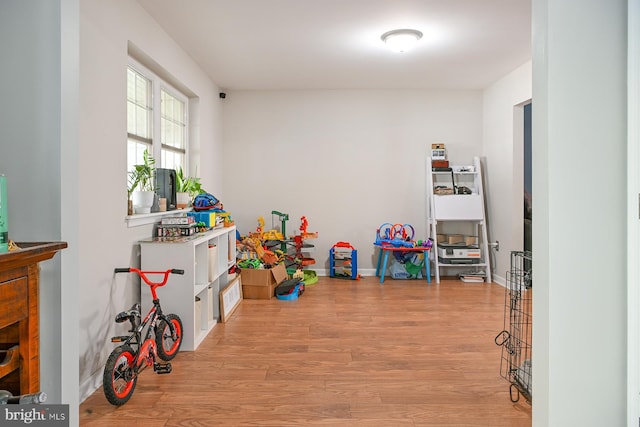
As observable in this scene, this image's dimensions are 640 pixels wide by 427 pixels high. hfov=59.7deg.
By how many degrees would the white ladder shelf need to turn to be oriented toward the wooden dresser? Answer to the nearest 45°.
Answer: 0° — it already faces it

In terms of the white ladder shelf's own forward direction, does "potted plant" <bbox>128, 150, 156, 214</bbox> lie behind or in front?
in front

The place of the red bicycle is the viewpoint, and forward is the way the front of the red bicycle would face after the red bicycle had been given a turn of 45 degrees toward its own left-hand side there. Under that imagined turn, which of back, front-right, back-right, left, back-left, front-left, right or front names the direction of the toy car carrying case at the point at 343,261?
front-right

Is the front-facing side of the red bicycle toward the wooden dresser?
no

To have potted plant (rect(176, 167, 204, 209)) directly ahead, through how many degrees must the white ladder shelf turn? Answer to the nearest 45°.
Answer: approximately 45° to its right

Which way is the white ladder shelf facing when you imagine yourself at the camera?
facing the viewer

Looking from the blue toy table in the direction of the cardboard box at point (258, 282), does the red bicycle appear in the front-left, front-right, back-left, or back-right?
front-left

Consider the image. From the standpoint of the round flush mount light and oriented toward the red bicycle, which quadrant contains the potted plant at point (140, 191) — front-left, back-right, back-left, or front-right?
front-right

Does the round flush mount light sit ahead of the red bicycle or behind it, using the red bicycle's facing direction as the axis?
ahead

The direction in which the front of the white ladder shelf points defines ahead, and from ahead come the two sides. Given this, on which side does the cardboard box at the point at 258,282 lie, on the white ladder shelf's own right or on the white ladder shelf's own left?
on the white ladder shelf's own right

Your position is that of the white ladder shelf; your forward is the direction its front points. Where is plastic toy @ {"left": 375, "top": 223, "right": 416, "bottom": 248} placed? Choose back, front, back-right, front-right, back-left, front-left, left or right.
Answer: right

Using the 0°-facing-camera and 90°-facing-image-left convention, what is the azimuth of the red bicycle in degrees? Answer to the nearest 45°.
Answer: approximately 225°

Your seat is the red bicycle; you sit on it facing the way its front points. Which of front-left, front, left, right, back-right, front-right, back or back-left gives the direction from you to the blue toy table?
front
